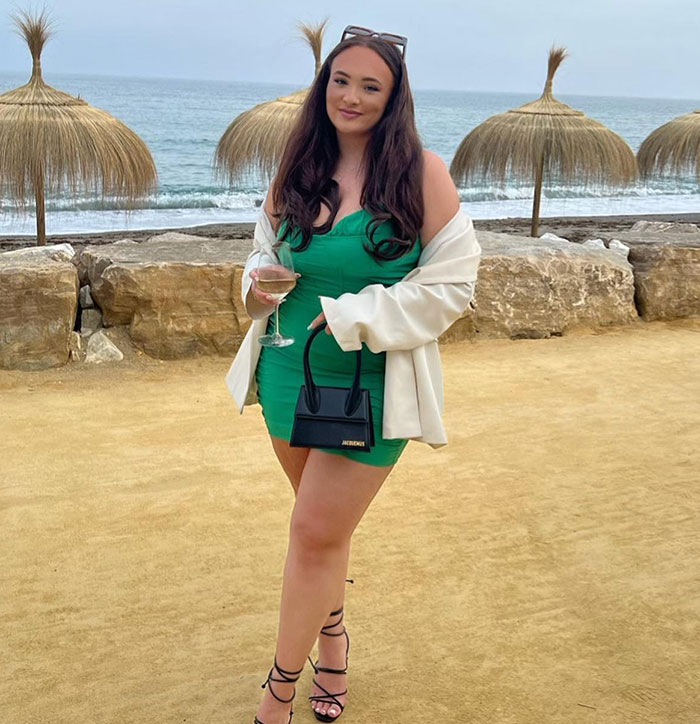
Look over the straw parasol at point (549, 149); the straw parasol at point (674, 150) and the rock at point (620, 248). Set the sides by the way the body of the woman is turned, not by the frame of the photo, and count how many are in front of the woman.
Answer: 0

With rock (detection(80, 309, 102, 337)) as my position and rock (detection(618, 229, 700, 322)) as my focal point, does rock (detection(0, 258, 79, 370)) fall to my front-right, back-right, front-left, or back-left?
back-right

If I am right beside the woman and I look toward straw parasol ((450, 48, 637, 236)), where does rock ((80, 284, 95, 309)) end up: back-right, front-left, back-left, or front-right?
front-left

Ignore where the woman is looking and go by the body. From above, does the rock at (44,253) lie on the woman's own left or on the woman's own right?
on the woman's own right

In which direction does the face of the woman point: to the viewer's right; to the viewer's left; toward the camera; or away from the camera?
toward the camera

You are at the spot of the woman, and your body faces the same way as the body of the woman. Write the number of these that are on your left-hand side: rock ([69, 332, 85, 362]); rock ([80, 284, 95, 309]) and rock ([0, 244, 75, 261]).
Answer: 0

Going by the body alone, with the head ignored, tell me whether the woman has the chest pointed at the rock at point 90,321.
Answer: no

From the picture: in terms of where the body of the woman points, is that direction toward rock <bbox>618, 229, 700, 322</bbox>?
no

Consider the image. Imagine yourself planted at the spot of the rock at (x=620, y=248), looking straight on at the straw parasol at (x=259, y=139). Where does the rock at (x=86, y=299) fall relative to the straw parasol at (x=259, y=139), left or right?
left

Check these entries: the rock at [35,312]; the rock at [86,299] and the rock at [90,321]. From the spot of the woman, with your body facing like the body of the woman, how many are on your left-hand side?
0

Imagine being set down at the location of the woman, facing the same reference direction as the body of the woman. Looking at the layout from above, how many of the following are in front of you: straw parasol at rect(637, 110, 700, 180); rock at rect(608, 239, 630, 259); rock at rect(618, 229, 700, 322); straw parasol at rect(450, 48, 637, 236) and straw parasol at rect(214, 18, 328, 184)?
0

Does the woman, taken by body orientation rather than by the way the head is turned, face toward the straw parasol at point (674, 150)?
no
